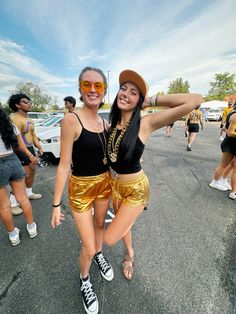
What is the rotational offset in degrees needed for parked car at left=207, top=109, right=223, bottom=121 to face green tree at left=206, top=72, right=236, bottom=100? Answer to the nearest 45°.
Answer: approximately 135° to its right

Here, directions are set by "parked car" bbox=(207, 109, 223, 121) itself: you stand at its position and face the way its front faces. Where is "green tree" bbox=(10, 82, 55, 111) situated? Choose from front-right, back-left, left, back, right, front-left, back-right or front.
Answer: front-right

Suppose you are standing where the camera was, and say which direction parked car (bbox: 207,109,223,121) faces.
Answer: facing the viewer and to the left of the viewer

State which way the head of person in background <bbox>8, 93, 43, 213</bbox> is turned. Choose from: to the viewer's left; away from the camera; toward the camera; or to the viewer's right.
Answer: to the viewer's right

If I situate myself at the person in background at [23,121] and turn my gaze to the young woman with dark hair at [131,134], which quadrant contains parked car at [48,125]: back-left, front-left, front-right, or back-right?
back-left

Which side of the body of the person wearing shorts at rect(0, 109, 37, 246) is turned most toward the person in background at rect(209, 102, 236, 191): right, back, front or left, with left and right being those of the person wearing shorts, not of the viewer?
right

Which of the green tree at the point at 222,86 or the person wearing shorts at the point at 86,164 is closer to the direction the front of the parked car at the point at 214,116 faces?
the person wearing shorts

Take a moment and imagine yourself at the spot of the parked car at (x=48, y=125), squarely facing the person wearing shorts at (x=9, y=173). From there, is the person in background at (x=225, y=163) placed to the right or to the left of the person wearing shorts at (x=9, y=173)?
left

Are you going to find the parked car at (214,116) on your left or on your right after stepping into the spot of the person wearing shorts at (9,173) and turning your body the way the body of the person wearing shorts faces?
on your right

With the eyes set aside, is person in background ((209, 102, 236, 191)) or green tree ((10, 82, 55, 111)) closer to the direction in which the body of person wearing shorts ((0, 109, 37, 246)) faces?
the green tree

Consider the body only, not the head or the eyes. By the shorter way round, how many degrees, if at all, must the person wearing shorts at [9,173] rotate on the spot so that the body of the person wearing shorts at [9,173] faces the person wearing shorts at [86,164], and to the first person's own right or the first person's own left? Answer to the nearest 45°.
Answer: approximately 135° to the first person's own right

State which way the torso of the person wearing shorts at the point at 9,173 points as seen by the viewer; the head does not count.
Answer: away from the camera

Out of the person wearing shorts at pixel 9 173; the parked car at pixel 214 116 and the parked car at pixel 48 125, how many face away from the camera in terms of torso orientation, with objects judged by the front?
1
